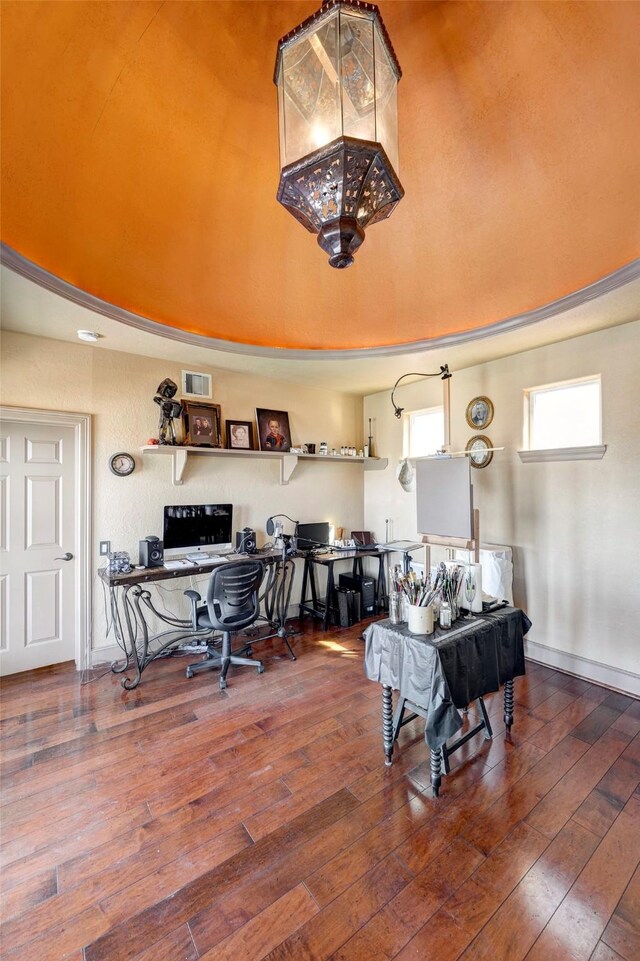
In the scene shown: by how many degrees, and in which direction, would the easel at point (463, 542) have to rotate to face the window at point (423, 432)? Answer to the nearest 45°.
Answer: approximately 135° to its right

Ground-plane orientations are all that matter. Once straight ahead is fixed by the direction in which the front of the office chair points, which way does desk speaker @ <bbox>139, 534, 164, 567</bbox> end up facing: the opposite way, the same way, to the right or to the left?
the opposite way

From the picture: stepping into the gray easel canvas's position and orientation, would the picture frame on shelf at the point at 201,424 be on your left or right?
on your right

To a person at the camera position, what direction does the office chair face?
facing away from the viewer and to the left of the viewer

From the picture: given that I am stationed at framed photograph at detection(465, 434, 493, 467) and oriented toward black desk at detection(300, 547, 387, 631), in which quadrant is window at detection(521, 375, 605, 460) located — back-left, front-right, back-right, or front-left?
back-left

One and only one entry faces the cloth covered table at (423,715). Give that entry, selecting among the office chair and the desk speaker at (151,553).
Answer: the desk speaker
